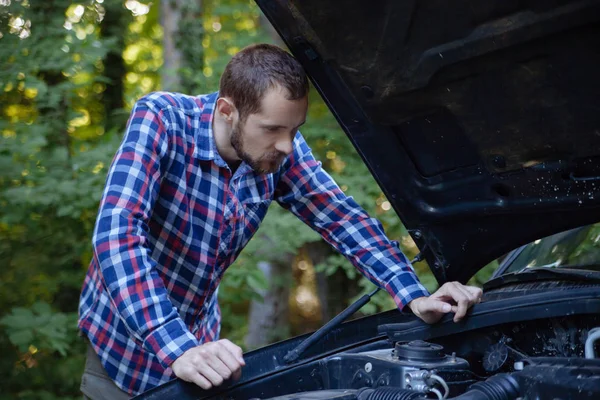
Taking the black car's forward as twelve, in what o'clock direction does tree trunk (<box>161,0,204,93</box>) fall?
The tree trunk is roughly at 4 o'clock from the black car.

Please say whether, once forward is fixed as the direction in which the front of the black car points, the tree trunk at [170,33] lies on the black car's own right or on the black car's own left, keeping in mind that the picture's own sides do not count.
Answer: on the black car's own right

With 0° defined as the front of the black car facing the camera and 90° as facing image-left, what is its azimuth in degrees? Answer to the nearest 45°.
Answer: approximately 45°

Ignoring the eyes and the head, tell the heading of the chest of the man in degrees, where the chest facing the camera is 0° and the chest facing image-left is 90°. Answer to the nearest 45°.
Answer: approximately 315°

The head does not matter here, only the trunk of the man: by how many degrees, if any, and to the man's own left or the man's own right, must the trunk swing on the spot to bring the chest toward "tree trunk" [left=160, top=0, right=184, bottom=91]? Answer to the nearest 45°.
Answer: approximately 135° to the man's own left

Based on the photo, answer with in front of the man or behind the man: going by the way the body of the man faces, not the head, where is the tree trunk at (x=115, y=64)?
behind

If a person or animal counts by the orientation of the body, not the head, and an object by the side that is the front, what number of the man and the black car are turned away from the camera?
0

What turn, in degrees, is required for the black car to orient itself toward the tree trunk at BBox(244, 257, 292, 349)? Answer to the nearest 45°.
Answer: approximately 135° to its right

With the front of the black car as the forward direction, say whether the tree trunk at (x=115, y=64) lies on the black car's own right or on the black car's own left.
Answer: on the black car's own right
